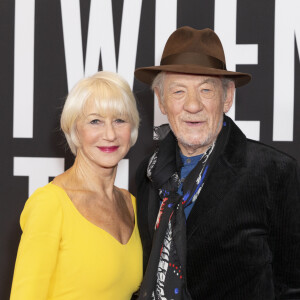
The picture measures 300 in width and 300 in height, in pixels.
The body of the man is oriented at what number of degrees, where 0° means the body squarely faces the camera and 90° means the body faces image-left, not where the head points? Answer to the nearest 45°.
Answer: approximately 45°

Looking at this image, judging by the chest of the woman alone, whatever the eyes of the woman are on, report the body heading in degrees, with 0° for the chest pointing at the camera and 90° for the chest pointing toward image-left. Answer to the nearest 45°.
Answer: approximately 315°
